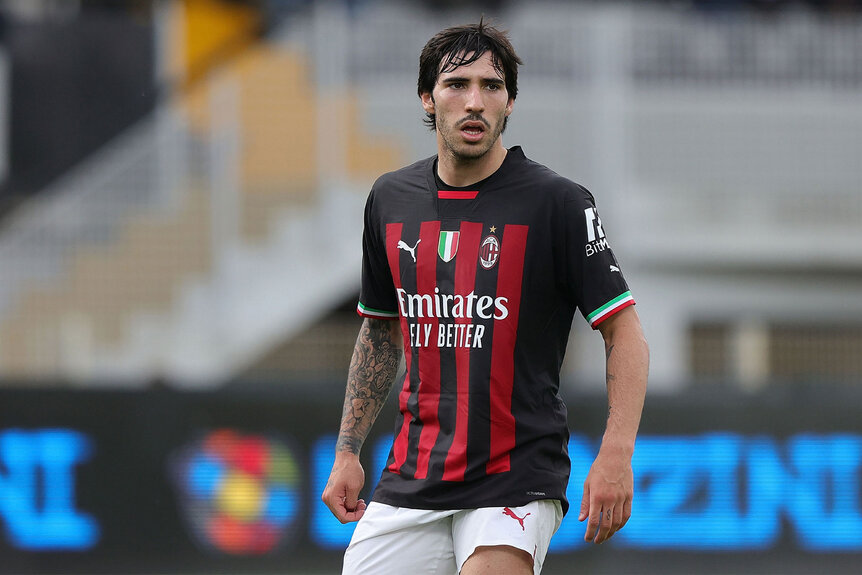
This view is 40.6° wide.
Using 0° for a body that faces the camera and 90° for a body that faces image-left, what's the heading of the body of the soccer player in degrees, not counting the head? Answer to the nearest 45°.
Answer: approximately 45°

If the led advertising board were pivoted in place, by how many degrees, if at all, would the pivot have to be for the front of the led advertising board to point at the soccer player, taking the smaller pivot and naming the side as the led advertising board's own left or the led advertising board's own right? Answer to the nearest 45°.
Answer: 0° — it already faces them

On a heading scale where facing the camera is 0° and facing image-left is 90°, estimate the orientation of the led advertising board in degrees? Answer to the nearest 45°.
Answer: approximately 0°

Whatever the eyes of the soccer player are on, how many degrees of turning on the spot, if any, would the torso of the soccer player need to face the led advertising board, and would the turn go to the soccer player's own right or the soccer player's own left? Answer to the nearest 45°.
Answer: approximately 135° to the soccer player's own right
